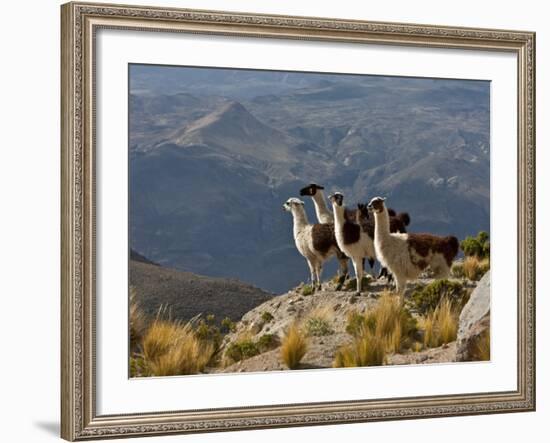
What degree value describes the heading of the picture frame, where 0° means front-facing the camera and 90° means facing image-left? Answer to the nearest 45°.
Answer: approximately 315°
